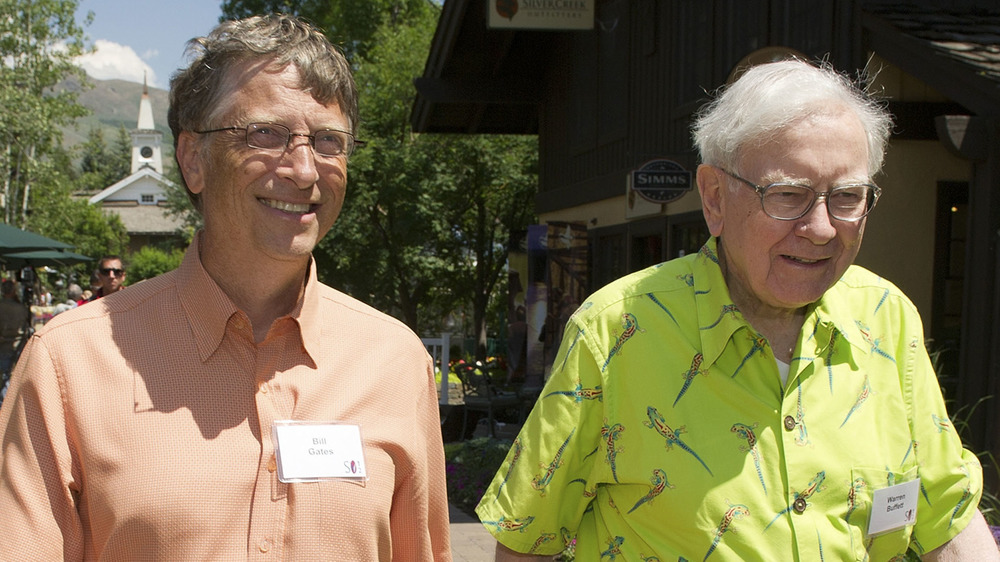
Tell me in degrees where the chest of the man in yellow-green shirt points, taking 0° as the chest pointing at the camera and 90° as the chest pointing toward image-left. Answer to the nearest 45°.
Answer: approximately 315°

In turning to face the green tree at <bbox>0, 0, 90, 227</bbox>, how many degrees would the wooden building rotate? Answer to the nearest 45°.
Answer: approximately 90° to its right

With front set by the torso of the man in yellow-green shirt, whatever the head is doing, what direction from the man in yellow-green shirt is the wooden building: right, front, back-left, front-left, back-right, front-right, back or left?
back-left

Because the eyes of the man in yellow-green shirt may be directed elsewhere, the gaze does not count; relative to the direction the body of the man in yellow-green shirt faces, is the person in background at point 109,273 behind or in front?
behind

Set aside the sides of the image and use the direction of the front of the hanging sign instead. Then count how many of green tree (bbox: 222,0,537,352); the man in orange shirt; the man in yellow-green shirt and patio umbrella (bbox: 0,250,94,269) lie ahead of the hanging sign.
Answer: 2

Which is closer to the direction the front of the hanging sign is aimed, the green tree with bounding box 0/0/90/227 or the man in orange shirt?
the man in orange shirt

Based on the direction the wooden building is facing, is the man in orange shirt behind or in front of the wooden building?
in front

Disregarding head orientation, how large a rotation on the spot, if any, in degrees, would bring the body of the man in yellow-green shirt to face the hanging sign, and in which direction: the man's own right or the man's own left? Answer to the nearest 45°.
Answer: approximately 135° to the man's own left

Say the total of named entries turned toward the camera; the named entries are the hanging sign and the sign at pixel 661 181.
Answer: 2

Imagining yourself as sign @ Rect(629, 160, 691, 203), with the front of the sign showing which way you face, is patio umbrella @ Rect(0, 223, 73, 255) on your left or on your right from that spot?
on your right
